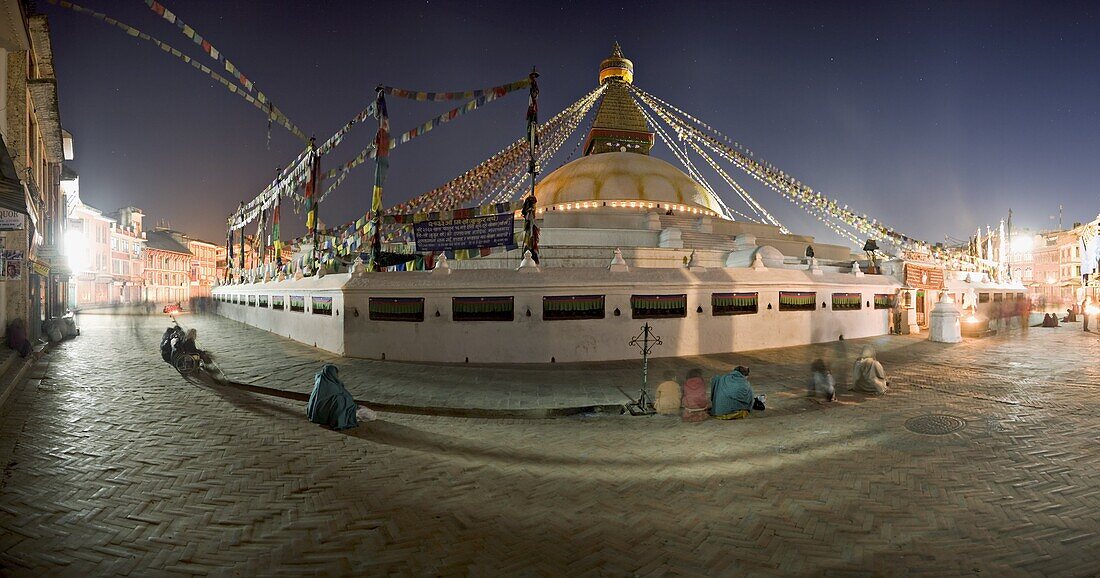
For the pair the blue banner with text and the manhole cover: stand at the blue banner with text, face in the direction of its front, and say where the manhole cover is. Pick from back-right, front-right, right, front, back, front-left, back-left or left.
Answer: front-left

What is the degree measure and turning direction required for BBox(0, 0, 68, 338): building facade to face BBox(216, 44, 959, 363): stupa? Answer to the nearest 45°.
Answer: approximately 45° to its left

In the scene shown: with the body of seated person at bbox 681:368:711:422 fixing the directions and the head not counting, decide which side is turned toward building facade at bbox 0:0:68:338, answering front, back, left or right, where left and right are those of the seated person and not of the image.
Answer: left

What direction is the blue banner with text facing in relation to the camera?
toward the camera

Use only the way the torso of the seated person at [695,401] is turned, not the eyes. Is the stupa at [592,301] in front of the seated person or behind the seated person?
in front

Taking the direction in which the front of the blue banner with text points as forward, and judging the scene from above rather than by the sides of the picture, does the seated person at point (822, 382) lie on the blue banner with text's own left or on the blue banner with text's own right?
on the blue banner with text's own left

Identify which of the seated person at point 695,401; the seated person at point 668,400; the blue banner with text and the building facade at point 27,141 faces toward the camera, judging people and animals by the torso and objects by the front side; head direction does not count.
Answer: the blue banner with text

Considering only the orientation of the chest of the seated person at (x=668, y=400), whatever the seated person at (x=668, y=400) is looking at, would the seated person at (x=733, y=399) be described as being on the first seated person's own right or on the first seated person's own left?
on the first seated person's own right

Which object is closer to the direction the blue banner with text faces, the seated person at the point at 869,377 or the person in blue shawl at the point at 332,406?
the person in blue shawl

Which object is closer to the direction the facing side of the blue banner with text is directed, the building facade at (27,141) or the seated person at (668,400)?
the seated person

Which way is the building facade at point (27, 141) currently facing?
to the viewer's right

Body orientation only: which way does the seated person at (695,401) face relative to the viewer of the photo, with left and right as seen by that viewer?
facing away from the viewer

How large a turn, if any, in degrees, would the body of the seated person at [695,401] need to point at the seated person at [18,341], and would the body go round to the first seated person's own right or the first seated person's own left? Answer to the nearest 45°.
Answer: approximately 90° to the first seated person's own left

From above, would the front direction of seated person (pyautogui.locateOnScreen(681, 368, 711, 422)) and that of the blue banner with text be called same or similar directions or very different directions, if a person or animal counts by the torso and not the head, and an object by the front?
very different directions

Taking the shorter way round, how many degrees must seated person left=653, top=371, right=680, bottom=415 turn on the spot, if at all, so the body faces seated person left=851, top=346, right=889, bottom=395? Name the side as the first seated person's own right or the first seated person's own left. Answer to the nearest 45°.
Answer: approximately 45° to the first seated person's own right

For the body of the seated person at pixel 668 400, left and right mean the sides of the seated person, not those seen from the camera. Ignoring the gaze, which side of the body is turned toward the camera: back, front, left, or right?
back

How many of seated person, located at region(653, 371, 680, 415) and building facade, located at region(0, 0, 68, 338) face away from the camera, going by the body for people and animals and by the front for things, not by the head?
1

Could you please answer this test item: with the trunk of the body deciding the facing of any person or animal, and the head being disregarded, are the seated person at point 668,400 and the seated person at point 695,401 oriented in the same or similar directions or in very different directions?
same or similar directions

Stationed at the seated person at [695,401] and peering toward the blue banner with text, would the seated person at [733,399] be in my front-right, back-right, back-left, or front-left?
back-right
